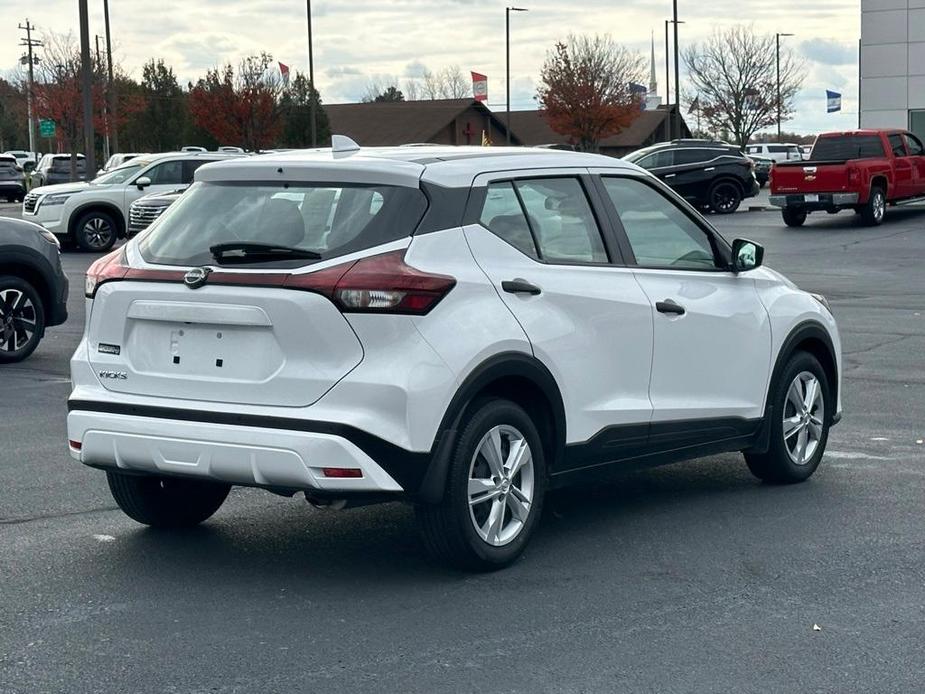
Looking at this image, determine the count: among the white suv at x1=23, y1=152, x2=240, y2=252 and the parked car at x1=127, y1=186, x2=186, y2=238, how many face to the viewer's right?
0

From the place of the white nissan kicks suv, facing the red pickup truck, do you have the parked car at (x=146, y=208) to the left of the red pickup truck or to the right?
left

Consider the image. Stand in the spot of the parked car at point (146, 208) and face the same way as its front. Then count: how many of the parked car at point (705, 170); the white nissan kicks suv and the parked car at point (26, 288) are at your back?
1

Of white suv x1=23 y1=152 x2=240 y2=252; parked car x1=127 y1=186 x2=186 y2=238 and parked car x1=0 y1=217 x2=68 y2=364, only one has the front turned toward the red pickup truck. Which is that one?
parked car x1=0 y1=217 x2=68 y2=364

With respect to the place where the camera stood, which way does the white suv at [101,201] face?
facing the viewer and to the left of the viewer

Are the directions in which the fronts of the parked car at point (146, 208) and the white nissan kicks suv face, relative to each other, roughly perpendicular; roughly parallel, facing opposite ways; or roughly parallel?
roughly parallel, facing opposite ways

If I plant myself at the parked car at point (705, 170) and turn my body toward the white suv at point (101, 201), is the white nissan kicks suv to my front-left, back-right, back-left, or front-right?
front-left

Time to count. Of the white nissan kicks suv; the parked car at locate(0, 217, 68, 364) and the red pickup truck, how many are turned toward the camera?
0

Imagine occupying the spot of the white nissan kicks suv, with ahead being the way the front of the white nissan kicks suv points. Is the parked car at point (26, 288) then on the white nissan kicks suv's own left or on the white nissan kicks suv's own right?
on the white nissan kicks suv's own left

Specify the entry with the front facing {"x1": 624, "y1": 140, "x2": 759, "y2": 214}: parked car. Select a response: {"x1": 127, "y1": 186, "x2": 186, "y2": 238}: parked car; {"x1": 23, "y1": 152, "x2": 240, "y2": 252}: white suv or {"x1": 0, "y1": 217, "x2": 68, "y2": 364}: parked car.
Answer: {"x1": 0, "y1": 217, "x2": 68, "y2": 364}: parked car

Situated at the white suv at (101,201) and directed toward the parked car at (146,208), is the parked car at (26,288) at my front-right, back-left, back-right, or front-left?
front-right

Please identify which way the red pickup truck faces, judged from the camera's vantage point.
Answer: facing away from the viewer and to the right of the viewer

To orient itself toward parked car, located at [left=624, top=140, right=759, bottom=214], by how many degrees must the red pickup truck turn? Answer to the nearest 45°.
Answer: approximately 90° to its left

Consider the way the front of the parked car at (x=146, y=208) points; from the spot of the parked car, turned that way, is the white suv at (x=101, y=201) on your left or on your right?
on your right

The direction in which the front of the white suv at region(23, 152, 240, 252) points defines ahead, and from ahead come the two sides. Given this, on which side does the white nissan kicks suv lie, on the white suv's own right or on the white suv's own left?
on the white suv's own left

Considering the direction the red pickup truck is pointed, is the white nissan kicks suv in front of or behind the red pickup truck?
behind
